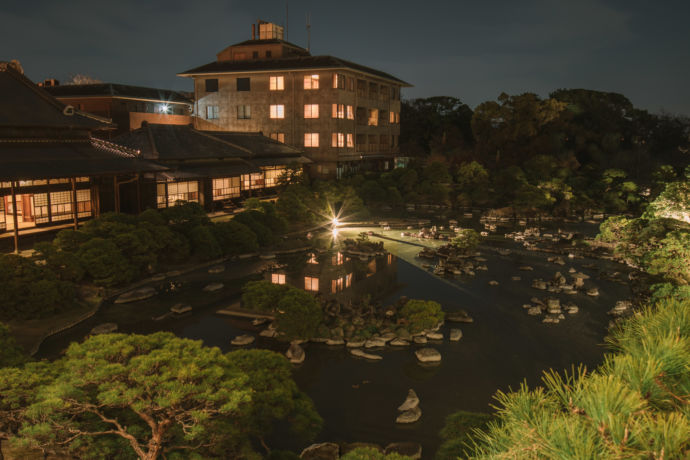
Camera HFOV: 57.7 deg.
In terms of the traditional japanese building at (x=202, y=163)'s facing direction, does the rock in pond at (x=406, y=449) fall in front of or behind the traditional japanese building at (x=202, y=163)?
in front

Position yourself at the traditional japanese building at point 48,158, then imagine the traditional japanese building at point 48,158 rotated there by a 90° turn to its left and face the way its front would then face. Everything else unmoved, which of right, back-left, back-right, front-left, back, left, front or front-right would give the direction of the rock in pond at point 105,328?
back-right

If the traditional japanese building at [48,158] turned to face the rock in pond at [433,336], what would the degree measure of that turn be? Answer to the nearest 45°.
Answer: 0° — it already faces it

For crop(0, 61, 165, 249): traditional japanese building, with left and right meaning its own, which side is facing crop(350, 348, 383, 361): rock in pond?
front

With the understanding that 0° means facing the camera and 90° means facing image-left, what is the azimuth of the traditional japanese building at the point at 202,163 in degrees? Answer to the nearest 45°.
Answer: approximately 315°

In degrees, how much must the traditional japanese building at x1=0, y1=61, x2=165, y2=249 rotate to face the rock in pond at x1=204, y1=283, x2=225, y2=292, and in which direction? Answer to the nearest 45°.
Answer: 0° — it already faces it

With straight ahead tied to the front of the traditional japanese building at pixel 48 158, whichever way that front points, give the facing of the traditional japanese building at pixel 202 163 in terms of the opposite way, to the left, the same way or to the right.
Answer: the same way

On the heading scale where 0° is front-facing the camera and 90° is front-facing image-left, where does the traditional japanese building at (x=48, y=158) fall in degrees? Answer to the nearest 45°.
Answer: approximately 315°

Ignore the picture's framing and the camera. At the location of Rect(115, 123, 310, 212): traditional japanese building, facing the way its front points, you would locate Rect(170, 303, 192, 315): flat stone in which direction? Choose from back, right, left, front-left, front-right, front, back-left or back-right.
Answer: front-right

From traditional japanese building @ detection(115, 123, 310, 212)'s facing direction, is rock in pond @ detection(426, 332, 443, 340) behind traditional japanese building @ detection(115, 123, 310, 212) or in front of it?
in front

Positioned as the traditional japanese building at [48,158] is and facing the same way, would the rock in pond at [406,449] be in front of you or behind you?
in front

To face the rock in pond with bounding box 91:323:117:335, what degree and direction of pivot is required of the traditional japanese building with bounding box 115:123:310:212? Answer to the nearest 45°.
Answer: approximately 45° to its right

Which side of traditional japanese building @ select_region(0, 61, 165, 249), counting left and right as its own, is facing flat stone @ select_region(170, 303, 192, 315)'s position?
front

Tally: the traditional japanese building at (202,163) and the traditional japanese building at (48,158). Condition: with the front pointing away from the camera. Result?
0

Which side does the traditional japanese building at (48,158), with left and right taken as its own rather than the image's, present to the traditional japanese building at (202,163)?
left

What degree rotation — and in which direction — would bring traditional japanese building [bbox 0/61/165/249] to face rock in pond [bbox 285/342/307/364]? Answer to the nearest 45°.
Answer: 0° — it already faces it
